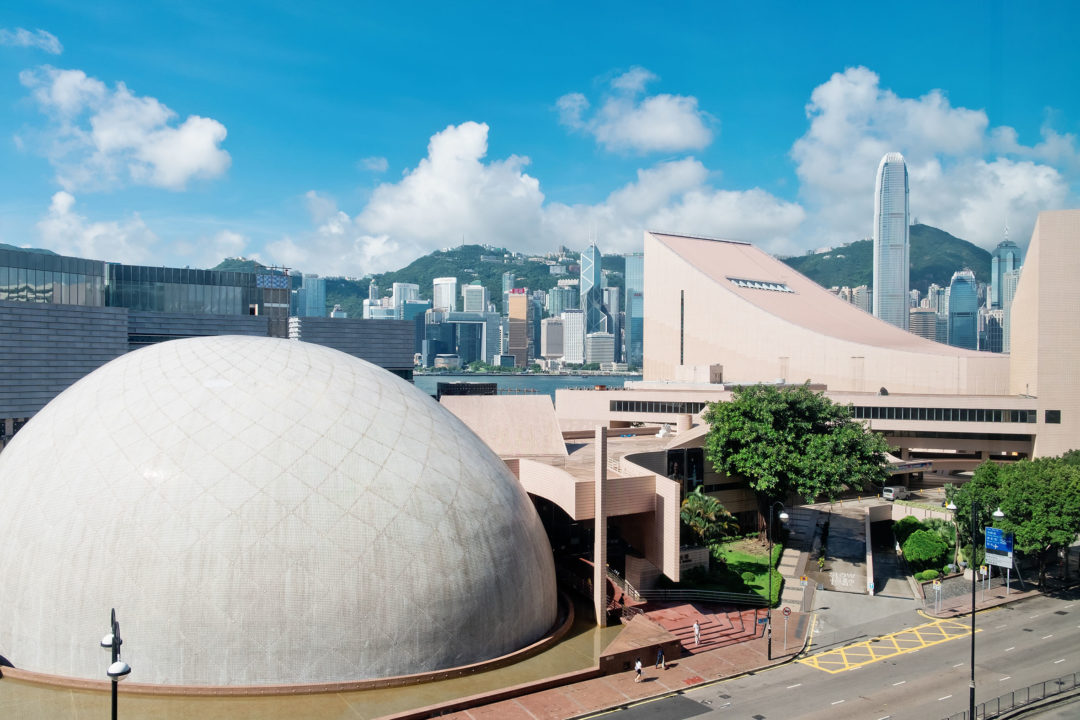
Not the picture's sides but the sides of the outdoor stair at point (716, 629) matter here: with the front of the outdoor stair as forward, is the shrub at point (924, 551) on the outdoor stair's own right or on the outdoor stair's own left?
on the outdoor stair's own left

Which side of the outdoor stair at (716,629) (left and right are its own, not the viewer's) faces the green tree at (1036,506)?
left

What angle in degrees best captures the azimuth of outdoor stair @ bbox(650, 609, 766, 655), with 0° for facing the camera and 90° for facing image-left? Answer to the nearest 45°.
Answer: approximately 315°

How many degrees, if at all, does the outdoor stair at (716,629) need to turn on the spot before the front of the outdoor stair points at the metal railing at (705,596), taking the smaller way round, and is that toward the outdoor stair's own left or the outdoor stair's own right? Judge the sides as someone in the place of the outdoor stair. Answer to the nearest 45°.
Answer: approximately 135° to the outdoor stair's own left

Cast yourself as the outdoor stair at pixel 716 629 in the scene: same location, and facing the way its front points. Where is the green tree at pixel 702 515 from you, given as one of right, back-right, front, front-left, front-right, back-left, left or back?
back-left

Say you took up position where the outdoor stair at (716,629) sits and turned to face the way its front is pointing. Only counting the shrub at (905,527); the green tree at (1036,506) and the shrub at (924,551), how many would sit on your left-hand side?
3

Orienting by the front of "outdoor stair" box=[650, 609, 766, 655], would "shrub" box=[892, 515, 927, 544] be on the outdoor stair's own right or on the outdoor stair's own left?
on the outdoor stair's own left
